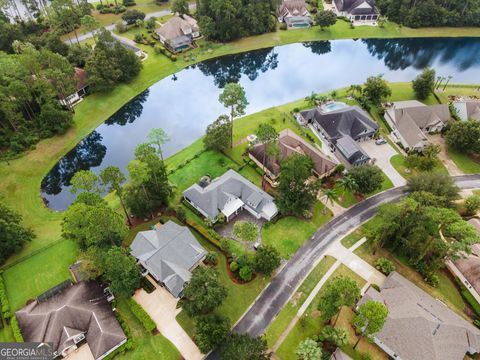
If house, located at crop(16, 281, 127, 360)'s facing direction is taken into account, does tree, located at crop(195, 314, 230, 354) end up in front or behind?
in front

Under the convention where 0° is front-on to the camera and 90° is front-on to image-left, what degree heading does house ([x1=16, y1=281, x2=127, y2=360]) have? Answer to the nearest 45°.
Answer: approximately 315°

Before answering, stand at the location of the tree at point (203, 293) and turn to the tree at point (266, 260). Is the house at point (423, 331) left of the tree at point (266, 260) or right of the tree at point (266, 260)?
right

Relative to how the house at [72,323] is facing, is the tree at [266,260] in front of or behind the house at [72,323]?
in front

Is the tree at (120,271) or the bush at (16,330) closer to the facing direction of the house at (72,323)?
the tree

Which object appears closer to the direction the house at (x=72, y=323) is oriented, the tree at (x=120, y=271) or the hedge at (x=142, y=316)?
the hedge

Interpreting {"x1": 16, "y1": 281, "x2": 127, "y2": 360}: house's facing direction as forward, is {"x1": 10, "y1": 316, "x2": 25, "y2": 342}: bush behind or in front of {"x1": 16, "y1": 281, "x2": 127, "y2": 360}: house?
behind
